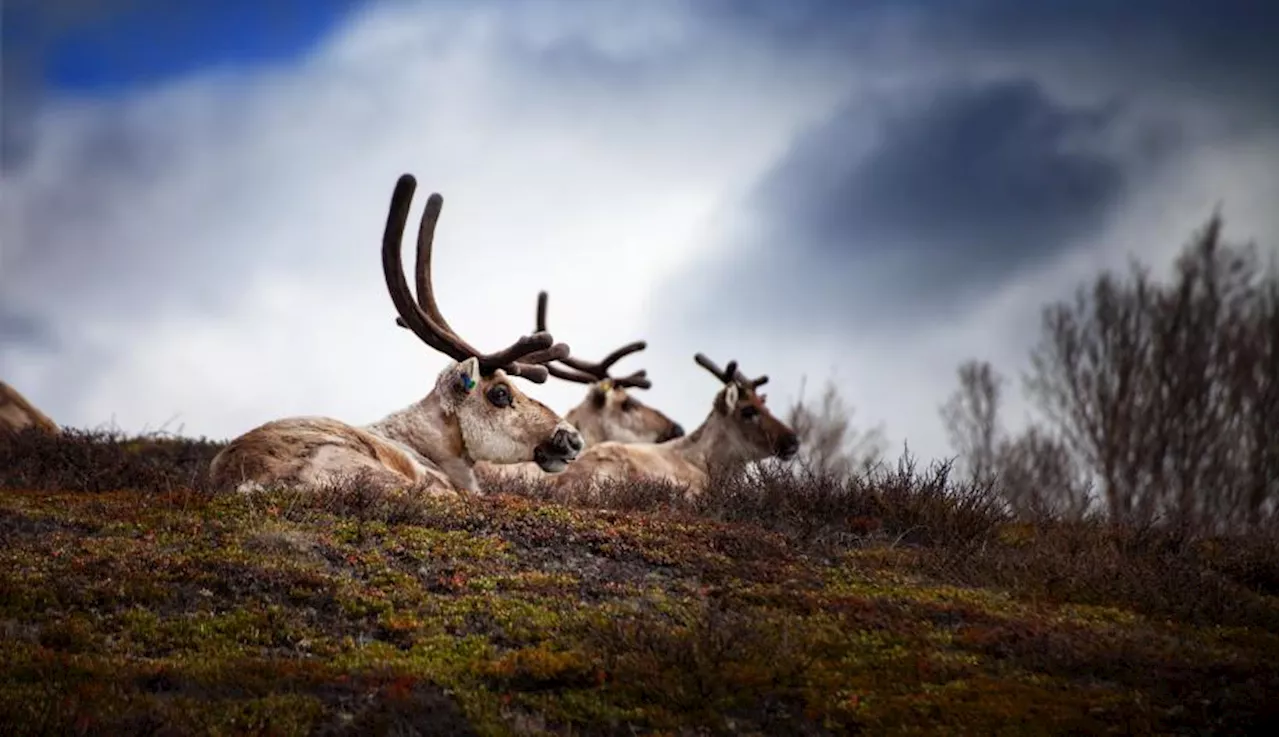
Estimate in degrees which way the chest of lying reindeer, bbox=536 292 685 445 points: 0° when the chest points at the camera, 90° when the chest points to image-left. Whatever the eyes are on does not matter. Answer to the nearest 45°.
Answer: approximately 270°

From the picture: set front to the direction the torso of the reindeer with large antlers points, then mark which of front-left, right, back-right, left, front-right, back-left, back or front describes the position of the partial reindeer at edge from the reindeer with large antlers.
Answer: back-left

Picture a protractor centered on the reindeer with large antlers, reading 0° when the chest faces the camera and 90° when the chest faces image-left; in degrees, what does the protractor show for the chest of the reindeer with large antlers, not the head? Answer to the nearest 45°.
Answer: approximately 270°

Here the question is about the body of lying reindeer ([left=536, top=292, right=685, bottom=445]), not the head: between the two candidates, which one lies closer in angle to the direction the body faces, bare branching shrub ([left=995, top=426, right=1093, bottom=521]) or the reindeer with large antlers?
the bare branching shrub

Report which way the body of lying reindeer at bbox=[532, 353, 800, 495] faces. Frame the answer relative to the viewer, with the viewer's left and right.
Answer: facing to the right of the viewer

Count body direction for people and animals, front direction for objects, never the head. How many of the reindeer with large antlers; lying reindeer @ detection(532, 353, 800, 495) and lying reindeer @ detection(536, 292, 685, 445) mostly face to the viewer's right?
3

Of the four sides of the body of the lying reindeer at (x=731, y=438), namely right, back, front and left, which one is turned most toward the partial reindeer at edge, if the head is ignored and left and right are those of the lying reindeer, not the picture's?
back

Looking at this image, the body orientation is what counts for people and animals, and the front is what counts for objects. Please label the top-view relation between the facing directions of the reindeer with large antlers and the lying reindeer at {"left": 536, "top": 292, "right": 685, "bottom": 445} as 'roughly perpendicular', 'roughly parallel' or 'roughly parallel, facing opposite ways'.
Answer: roughly parallel

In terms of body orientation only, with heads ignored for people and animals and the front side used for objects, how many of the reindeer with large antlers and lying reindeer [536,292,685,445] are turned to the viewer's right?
2

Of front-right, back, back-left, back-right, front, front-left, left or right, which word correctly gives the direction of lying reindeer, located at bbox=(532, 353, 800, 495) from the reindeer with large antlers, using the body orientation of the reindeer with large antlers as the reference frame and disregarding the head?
front-left
